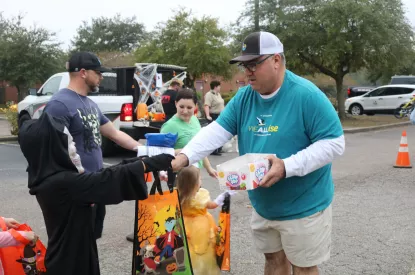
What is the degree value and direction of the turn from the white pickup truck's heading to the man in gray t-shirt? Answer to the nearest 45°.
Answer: approximately 135° to its left

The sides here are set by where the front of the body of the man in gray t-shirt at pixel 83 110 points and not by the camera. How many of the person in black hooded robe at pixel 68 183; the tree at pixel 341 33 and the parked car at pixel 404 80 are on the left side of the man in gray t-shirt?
2

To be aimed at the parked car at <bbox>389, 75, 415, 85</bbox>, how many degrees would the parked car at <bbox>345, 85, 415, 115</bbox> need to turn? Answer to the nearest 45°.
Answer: approximately 90° to its right

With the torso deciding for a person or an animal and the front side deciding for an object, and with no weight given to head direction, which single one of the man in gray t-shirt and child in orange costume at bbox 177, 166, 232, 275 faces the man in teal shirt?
the man in gray t-shirt

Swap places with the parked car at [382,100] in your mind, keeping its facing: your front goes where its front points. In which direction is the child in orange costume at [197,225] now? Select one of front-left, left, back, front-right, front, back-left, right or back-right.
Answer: left

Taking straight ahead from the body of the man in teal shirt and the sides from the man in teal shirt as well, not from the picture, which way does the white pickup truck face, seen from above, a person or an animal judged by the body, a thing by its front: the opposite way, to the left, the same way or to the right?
to the right

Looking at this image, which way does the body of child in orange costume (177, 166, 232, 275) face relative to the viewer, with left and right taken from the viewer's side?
facing away from the viewer and to the right of the viewer

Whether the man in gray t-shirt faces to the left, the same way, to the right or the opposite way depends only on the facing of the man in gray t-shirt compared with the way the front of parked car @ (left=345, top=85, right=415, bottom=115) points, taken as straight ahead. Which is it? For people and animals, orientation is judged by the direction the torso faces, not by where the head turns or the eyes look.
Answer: the opposite way

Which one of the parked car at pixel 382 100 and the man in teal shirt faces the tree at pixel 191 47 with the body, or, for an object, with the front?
the parked car

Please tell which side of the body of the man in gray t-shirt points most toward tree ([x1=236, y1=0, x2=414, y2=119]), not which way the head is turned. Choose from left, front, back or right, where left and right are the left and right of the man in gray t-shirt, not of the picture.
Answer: left

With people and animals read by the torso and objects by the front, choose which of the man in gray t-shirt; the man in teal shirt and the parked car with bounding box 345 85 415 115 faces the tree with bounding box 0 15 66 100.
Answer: the parked car

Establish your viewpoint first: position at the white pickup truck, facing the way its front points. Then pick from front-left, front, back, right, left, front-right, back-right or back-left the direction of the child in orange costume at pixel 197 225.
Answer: back-left

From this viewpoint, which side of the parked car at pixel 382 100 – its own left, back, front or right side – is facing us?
left

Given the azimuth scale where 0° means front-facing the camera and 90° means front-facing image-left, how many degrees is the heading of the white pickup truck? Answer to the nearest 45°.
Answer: approximately 135°

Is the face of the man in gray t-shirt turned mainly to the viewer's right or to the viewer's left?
to the viewer's right

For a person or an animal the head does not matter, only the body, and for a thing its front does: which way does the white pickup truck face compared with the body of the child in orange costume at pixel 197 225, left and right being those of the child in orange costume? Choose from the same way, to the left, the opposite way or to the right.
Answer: to the left
